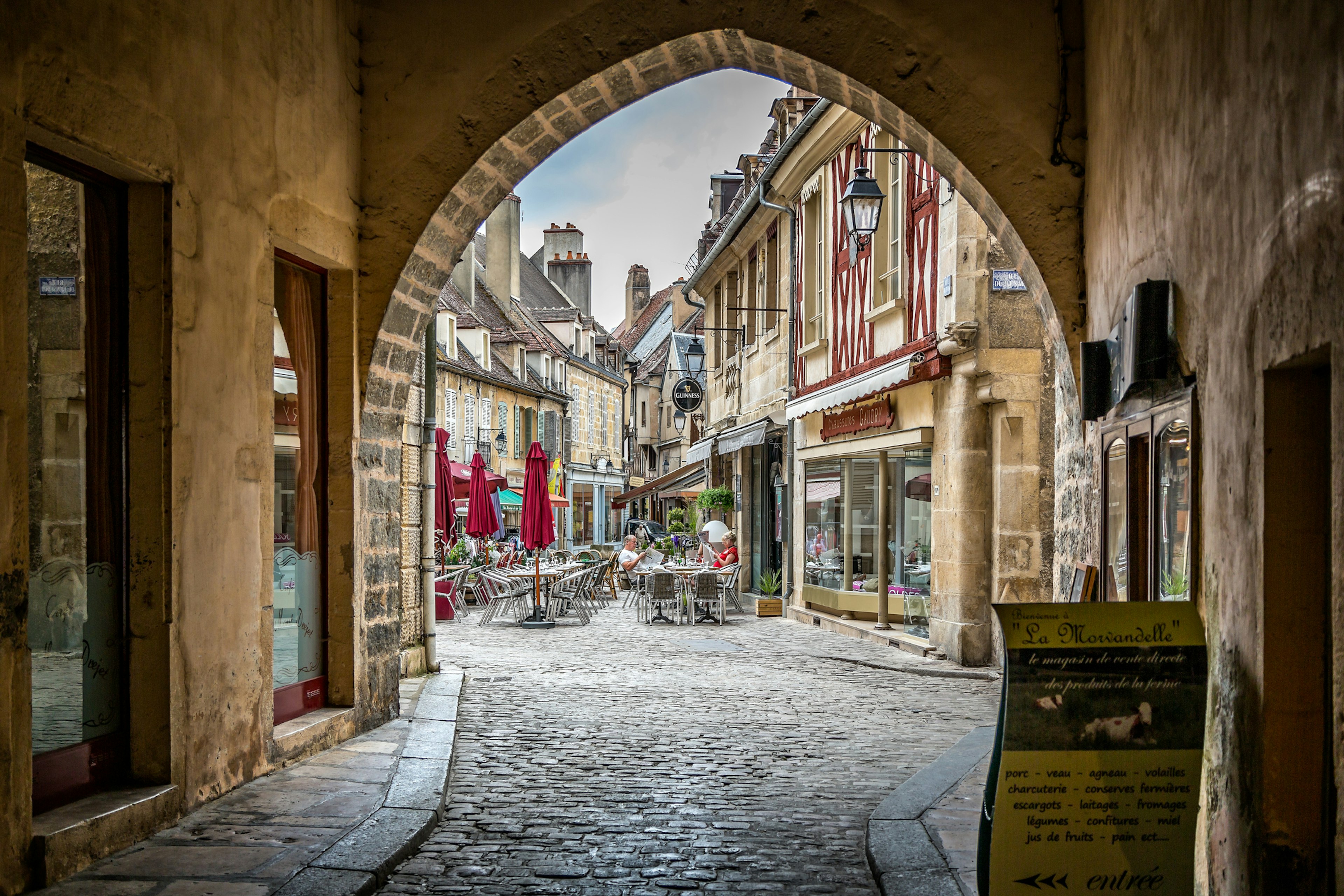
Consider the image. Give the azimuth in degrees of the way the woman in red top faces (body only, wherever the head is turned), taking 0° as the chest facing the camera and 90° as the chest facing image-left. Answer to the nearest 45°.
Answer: approximately 90°

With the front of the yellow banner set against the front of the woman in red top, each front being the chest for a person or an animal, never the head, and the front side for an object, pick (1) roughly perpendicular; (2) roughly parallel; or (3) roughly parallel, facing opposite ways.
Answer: roughly perpendicular

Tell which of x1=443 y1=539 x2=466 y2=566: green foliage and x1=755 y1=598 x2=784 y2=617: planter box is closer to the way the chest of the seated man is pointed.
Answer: the planter box

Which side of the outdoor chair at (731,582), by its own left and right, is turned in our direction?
left

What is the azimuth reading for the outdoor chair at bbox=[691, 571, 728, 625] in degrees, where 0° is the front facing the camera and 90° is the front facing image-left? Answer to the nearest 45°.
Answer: approximately 180°

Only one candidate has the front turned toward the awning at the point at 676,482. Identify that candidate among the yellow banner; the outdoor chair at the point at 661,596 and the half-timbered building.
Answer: the outdoor chair

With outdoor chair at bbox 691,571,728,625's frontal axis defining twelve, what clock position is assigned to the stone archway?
The stone archway is roughly at 6 o'clock from the outdoor chair.

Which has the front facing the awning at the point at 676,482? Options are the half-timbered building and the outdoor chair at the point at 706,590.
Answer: the outdoor chair

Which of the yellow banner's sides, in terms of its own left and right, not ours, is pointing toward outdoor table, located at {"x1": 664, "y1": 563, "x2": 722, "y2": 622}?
back

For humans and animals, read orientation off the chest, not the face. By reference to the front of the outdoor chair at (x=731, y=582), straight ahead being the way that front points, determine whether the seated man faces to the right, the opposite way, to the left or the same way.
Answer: the opposite way

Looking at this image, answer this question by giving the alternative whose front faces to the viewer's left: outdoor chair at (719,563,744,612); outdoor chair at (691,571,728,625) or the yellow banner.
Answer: outdoor chair at (719,563,744,612)
